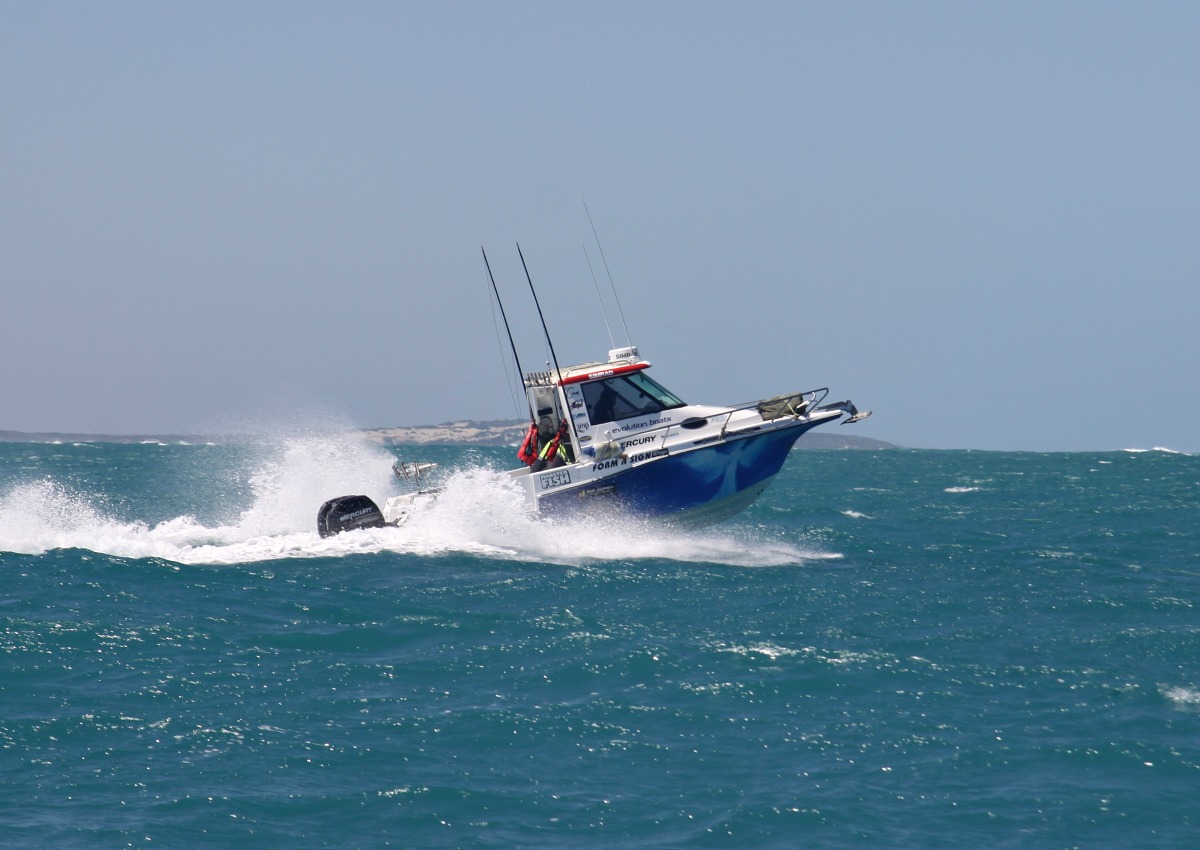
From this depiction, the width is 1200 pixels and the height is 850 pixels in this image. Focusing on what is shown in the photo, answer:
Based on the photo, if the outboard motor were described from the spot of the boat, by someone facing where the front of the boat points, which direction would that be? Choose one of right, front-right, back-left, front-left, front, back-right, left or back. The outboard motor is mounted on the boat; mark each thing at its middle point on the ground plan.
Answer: back

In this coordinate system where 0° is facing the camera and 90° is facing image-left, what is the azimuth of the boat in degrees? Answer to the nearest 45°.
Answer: approximately 270°
